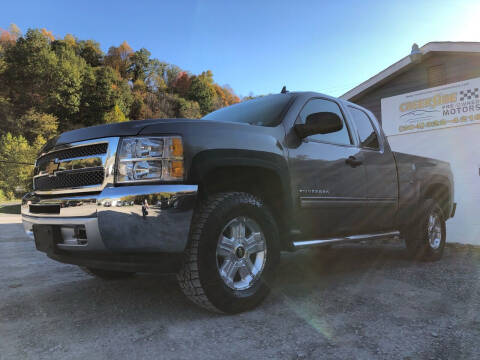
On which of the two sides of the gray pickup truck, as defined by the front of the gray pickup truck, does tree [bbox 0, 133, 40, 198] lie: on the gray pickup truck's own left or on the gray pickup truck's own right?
on the gray pickup truck's own right

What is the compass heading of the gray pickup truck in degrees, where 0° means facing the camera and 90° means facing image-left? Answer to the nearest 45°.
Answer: approximately 45°

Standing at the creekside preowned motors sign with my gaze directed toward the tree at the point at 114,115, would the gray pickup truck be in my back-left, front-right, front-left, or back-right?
back-left

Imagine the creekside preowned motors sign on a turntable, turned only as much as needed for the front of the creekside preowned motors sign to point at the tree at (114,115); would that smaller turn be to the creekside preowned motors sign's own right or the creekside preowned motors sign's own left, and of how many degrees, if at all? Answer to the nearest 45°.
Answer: approximately 90° to the creekside preowned motors sign's own right

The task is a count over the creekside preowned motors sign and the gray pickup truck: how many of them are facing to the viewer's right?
0

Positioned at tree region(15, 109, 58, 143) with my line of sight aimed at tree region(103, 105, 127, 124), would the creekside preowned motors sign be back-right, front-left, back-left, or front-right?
back-right

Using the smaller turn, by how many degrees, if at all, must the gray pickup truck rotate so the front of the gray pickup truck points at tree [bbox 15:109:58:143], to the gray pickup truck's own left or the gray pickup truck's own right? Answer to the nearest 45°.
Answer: approximately 90° to the gray pickup truck's own right

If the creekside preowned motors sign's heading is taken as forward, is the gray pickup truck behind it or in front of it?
in front

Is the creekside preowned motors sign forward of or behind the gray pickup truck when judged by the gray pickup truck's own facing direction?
behind

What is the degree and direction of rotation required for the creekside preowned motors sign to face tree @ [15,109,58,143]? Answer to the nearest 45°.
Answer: approximately 90° to its right

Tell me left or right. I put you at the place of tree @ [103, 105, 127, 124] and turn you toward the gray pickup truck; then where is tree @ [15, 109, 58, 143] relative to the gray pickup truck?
right
